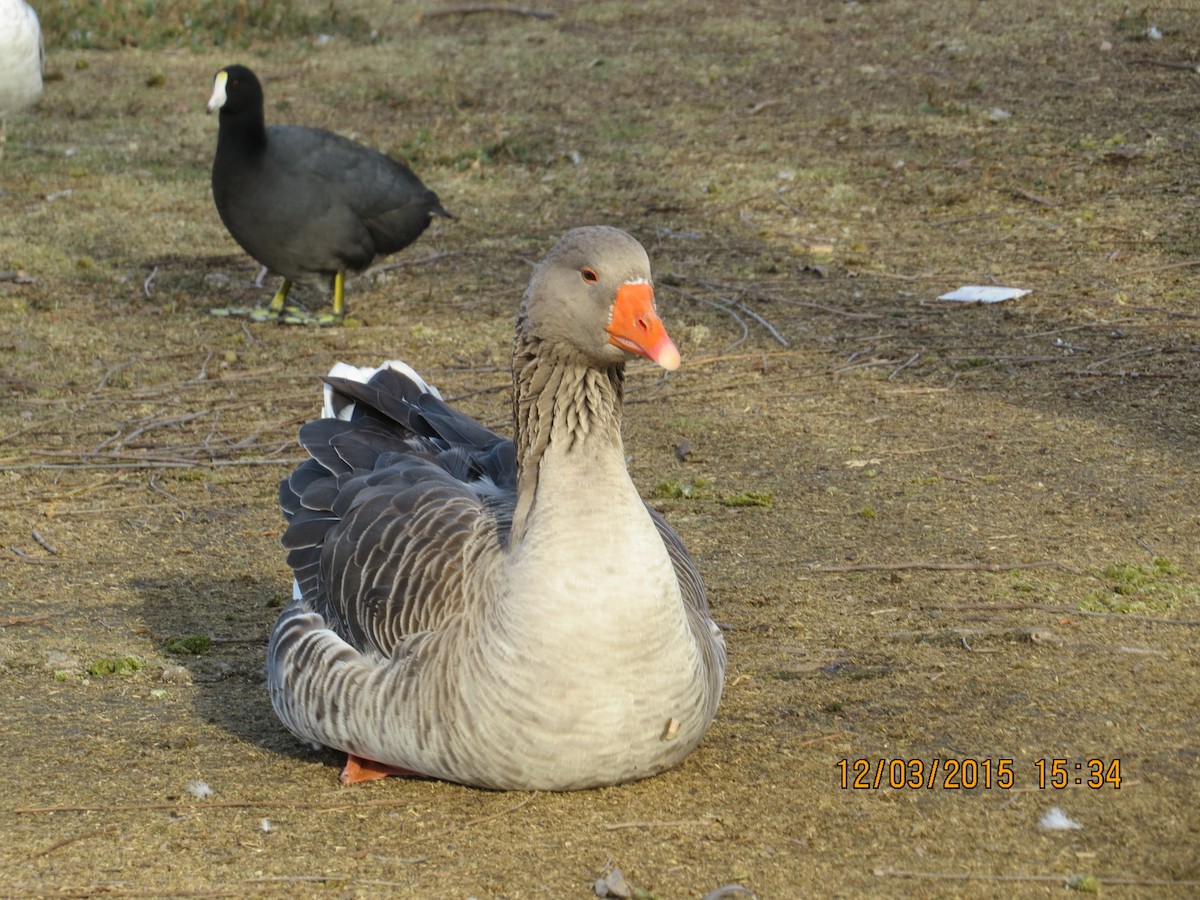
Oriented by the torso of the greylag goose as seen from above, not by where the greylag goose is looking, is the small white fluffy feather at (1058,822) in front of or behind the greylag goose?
in front

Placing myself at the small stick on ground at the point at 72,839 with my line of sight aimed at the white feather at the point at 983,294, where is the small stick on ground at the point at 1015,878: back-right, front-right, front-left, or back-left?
front-right

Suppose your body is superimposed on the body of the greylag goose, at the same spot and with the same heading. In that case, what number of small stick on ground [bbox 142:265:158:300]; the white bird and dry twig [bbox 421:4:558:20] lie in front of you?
0

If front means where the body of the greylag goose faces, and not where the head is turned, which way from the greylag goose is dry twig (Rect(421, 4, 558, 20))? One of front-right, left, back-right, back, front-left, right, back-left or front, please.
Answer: back-left

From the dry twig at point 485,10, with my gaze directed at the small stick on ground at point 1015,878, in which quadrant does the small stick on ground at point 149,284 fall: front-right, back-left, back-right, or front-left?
front-right

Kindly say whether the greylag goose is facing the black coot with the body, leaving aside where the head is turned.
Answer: no

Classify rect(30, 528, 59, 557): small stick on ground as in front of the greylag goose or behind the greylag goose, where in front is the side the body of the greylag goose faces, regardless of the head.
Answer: behind

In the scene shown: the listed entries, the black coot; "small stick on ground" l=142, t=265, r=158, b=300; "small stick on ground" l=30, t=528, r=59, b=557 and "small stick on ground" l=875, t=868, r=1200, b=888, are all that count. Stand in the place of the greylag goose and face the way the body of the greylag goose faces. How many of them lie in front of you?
1

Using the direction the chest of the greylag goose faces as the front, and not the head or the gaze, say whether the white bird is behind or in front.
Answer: behind

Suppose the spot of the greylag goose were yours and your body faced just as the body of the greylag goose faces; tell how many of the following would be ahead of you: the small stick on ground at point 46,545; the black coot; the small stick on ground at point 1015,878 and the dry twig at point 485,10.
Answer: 1

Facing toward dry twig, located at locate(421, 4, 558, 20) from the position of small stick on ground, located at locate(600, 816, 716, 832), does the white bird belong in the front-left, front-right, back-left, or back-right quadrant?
front-left

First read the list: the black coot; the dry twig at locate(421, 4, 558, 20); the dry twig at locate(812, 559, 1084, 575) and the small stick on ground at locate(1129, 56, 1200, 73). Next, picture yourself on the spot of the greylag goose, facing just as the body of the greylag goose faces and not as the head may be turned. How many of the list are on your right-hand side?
0

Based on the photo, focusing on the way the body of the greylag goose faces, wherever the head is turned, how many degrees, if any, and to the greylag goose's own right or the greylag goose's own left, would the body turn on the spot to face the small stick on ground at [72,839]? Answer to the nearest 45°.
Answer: approximately 135° to the greylag goose's own right

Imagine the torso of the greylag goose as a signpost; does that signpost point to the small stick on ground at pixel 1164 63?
no

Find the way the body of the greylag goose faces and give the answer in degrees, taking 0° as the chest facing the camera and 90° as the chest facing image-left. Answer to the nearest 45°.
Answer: approximately 315°

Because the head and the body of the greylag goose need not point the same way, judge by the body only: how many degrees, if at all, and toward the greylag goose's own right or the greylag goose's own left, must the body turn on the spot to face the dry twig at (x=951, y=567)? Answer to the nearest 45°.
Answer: approximately 90° to the greylag goose's own left

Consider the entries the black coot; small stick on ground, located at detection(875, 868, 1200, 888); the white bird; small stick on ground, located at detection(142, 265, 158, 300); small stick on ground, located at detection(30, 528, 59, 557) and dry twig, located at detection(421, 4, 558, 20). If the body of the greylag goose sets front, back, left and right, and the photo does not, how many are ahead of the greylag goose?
1
